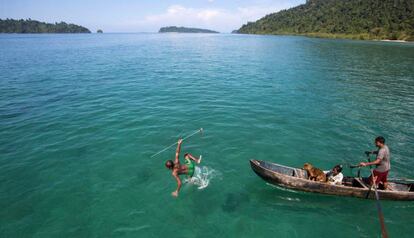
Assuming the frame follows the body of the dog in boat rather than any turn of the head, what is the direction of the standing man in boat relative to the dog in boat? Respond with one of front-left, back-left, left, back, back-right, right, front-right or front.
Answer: back

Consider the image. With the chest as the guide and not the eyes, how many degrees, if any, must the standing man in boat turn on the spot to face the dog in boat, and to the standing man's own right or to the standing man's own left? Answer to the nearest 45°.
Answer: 0° — they already face it

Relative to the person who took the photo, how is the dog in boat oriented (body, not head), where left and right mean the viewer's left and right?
facing to the left of the viewer

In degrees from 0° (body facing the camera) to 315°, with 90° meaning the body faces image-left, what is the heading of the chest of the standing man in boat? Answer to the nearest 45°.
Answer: approximately 90°

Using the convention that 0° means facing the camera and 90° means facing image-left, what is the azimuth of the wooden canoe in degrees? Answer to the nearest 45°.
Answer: approximately 90°

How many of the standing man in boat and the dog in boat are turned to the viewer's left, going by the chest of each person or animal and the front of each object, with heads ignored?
2
